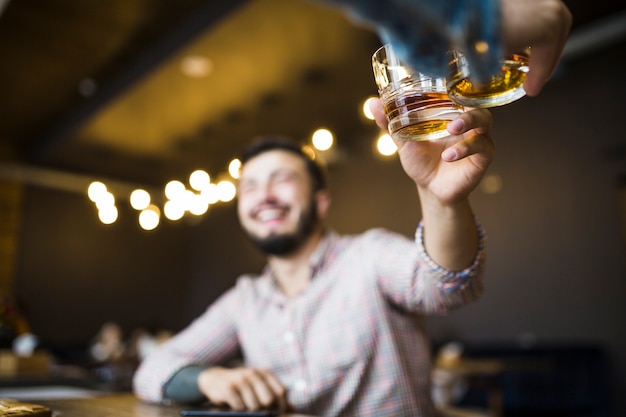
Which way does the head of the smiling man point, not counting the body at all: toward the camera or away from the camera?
toward the camera

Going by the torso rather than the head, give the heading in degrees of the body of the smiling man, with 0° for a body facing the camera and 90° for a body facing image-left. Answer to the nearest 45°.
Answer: approximately 45°
